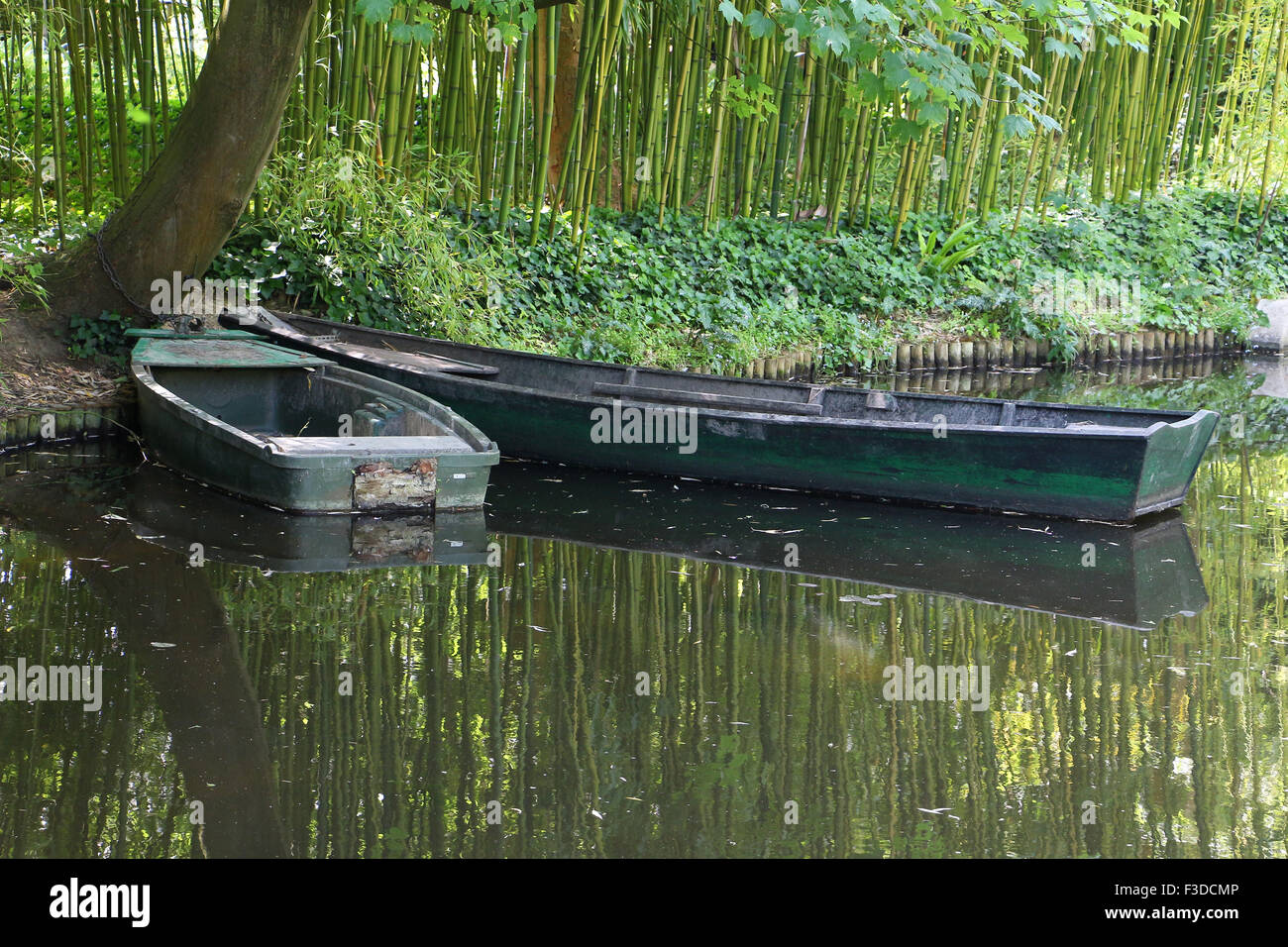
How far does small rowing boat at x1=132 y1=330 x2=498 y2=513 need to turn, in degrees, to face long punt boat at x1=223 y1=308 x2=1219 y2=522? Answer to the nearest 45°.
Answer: approximately 135° to its right

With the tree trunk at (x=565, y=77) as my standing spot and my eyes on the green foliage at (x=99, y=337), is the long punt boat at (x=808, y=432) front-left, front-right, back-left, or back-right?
front-left

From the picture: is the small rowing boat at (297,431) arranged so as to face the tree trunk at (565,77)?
no

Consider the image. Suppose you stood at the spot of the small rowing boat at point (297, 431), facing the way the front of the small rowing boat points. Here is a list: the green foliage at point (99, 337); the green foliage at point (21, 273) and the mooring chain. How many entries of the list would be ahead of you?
3

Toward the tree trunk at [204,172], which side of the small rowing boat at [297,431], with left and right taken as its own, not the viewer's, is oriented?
front

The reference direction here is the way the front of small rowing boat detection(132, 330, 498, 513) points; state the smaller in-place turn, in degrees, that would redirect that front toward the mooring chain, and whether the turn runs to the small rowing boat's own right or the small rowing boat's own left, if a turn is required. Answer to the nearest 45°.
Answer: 0° — it already faces it

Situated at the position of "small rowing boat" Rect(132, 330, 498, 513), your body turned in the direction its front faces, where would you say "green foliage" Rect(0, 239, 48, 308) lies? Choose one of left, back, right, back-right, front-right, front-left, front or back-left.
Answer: front

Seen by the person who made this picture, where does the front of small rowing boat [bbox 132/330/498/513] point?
facing away from the viewer and to the left of the viewer

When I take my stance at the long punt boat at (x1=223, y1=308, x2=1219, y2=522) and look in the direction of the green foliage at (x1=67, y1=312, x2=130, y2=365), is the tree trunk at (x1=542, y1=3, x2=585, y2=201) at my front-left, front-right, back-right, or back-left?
front-right

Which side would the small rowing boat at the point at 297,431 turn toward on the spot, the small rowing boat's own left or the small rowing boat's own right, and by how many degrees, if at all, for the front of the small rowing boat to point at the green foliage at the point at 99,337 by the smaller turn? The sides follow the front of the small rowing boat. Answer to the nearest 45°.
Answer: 0° — it already faces it

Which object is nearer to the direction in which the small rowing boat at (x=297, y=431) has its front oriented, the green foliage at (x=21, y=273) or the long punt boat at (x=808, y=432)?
the green foliage
